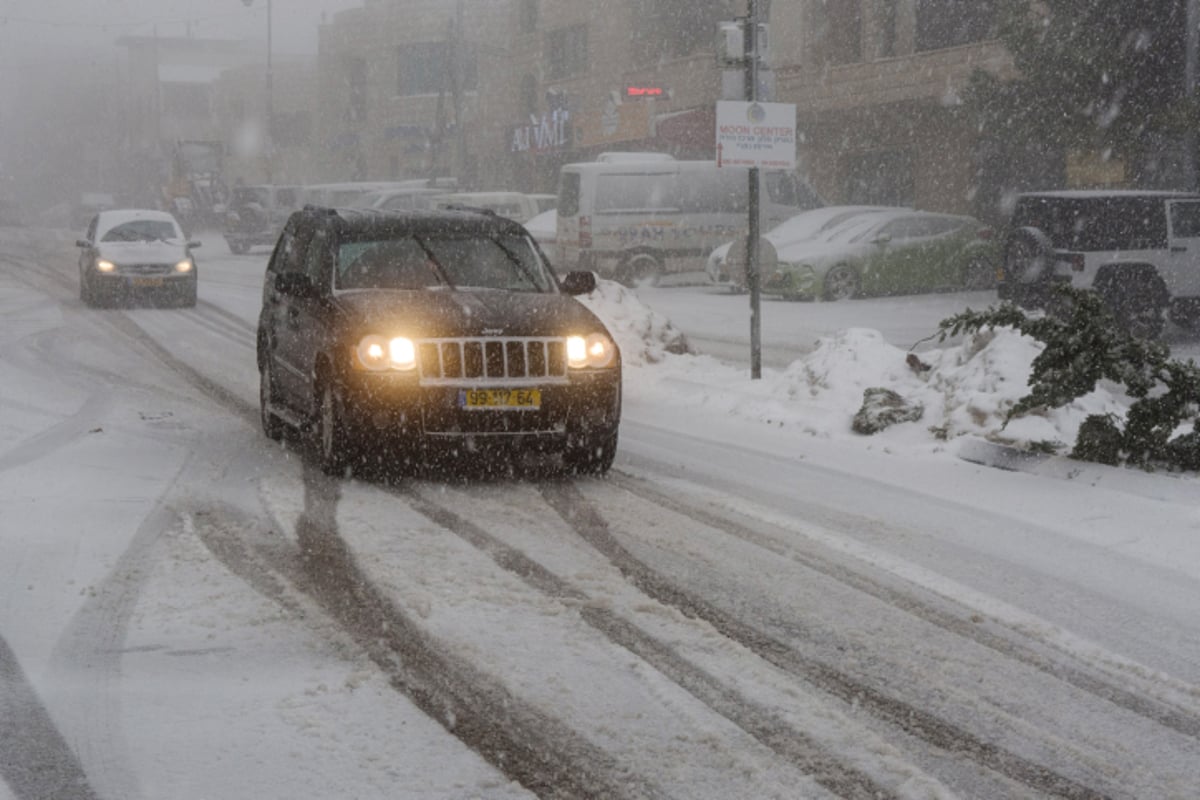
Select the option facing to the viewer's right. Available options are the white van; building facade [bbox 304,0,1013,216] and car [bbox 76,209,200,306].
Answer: the white van

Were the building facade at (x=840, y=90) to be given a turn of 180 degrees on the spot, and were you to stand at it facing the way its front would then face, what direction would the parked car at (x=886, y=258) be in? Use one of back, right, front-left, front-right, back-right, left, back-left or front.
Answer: back-right

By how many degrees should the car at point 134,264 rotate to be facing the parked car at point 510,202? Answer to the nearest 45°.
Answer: approximately 135° to its left

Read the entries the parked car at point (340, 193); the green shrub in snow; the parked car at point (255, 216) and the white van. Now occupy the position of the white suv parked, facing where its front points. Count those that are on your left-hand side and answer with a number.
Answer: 3

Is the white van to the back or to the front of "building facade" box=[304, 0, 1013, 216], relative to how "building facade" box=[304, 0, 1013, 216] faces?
to the front

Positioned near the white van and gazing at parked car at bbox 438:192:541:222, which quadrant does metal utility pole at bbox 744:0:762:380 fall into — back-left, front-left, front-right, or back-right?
back-left

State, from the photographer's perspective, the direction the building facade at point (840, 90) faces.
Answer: facing the viewer and to the left of the viewer

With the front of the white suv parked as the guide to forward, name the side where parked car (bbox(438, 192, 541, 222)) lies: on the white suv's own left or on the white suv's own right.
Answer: on the white suv's own left

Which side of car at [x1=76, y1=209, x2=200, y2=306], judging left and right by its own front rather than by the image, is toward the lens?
front

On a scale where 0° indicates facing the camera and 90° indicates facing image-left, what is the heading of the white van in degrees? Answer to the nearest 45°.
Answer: approximately 270°

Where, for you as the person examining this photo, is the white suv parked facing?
facing away from the viewer and to the right of the viewer

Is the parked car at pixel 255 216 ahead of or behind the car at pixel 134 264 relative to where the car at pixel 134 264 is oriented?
behind

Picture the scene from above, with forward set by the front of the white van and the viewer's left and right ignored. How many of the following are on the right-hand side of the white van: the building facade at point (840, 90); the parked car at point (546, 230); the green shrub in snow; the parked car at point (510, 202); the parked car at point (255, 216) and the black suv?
2

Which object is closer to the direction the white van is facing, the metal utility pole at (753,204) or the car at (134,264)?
the metal utility pole

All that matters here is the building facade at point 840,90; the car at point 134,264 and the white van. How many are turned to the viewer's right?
1
